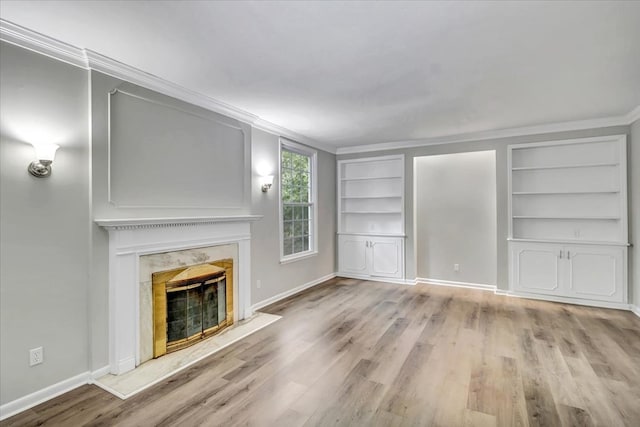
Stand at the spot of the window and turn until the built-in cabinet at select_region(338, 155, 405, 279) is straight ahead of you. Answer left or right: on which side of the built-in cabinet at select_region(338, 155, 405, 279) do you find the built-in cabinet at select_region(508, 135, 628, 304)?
right

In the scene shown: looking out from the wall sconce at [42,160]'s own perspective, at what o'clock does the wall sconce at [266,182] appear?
the wall sconce at [266,182] is roughly at 10 o'clock from the wall sconce at [42,160].

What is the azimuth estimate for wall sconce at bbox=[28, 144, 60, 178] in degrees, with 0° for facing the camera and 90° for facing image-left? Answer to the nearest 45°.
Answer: approximately 315°

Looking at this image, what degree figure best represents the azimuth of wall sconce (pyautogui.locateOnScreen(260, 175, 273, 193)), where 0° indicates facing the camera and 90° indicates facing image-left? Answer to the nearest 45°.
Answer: approximately 315°

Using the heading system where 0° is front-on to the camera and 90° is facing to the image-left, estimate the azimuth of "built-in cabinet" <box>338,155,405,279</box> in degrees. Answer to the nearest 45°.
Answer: approximately 0°

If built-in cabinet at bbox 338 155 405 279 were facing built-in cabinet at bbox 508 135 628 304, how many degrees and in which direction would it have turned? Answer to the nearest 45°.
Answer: approximately 90° to its left

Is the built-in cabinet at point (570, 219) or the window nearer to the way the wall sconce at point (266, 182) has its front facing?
the built-in cabinet

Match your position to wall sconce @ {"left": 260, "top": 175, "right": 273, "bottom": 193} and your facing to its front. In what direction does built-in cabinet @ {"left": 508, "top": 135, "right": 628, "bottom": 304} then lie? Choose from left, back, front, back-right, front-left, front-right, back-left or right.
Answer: front-left

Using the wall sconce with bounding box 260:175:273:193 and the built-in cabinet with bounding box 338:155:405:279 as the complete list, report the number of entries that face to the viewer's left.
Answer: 0

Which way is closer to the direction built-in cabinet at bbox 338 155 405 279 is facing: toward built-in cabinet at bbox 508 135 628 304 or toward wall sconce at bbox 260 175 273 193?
the wall sconce

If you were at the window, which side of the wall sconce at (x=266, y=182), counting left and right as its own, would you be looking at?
left

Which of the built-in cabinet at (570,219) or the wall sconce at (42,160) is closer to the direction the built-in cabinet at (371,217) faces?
the wall sconce

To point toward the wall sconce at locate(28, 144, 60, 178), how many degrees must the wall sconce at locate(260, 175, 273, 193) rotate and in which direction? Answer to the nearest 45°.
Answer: approximately 90° to its right

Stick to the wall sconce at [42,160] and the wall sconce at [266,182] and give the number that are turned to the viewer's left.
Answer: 0

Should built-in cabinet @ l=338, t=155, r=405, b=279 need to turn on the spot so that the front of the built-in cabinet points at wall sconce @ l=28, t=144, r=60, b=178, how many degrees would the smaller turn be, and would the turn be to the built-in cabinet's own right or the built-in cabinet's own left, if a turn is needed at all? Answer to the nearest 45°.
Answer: approximately 45° to the built-in cabinet's own right
